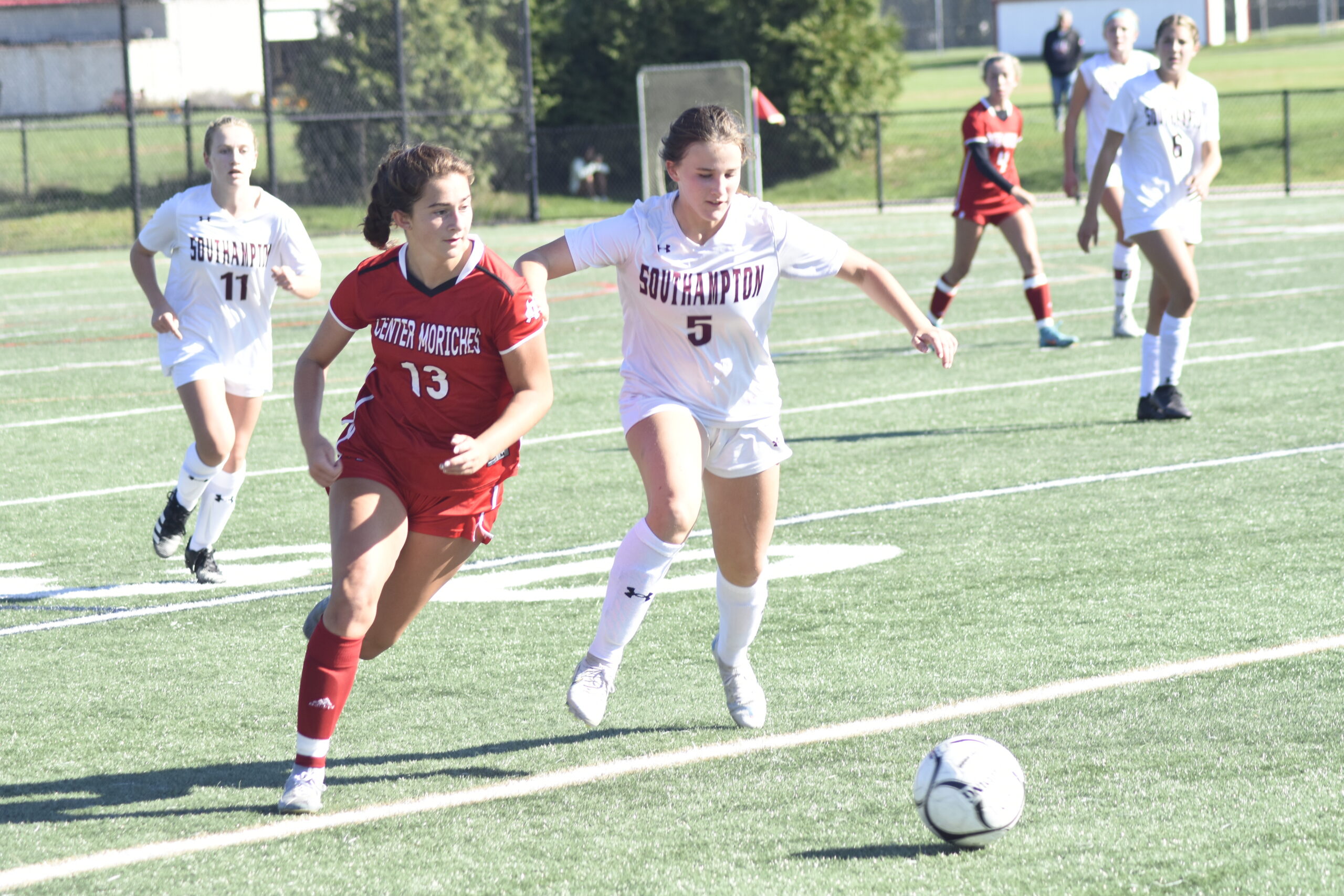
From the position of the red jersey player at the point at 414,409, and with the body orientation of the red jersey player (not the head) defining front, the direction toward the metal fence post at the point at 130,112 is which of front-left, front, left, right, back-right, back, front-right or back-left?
back

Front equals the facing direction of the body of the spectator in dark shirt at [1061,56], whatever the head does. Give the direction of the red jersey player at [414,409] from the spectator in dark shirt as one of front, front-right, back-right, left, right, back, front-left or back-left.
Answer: front

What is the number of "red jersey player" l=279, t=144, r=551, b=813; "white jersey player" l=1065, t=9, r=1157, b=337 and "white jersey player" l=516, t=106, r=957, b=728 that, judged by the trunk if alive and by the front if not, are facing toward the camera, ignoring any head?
3

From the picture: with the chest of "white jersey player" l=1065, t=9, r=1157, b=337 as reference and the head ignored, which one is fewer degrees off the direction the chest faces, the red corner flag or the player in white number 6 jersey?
the player in white number 6 jersey

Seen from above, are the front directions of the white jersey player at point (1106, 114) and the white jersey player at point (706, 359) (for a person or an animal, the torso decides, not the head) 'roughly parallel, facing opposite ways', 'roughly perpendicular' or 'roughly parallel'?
roughly parallel

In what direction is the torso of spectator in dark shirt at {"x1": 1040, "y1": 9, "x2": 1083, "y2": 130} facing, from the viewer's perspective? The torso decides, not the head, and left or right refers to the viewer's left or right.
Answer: facing the viewer

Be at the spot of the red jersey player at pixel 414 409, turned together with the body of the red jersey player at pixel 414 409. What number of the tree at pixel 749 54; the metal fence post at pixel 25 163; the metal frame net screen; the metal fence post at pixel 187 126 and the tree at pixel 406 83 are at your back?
5

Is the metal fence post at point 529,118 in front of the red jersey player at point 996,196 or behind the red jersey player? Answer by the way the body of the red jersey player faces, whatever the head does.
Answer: behind

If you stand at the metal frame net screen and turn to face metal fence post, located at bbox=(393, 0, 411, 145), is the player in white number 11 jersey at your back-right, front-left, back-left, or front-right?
front-left

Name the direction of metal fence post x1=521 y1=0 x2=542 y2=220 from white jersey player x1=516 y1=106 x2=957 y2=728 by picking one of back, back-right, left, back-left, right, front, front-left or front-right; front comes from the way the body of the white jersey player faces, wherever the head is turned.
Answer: back

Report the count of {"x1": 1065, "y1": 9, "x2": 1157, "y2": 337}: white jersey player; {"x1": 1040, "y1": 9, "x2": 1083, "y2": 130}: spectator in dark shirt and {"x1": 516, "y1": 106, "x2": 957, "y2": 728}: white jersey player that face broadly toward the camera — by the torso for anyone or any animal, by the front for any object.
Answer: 3

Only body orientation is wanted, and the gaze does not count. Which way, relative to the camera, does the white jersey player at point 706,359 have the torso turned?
toward the camera

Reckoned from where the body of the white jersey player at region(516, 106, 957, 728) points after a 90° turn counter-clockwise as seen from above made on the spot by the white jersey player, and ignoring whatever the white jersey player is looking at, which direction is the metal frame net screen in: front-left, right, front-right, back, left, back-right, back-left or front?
left

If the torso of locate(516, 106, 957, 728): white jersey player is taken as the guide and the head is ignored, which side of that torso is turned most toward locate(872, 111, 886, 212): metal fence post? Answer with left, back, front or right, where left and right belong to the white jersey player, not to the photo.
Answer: back

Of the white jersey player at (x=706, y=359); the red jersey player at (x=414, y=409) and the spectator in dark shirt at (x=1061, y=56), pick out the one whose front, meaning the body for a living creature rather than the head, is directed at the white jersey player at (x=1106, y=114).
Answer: the spectator in dark shirt

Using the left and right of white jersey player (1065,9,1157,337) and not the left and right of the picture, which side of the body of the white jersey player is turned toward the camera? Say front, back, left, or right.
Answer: front
